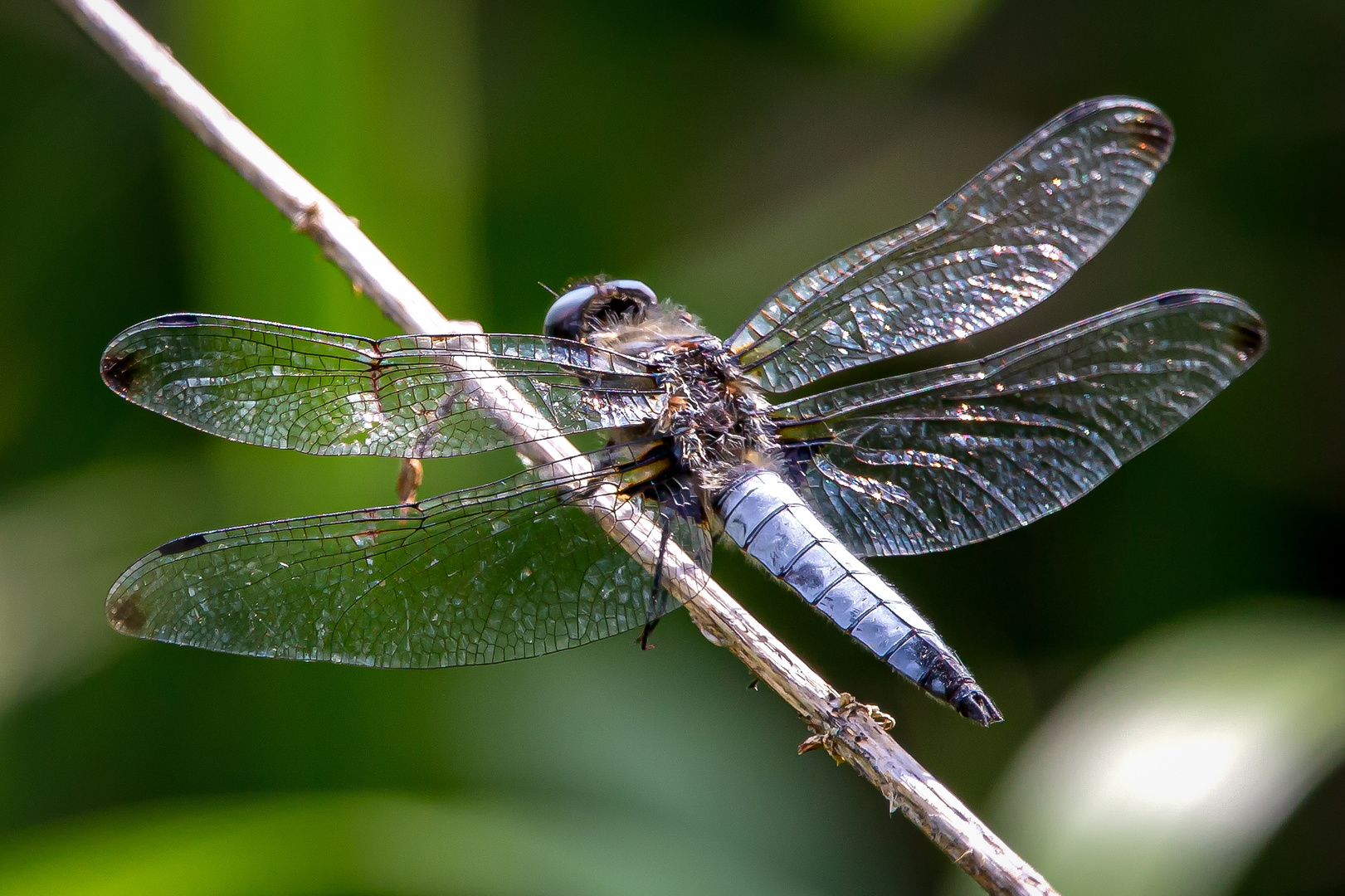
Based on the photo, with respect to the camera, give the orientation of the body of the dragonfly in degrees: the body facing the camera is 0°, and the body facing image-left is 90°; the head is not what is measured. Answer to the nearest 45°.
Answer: approximately 135°
